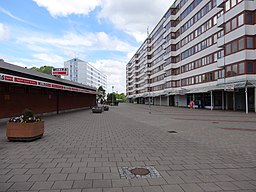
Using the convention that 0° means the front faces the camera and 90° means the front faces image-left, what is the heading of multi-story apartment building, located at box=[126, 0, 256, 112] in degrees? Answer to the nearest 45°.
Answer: approximately 45°

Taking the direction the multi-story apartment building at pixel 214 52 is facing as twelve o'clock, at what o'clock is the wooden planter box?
The wooden planter box is roughly at 11 o'clock from the multi-story apartment building.

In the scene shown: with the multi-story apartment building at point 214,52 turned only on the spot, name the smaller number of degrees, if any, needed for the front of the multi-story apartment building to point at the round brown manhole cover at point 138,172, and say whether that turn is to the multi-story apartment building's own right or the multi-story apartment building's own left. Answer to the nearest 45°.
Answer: approximately 45° to the multi-story apartment building's own left

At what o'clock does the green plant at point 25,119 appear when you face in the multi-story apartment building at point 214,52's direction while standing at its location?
The green plant is roughly at 11 o'clock from the multi-story apartment building.

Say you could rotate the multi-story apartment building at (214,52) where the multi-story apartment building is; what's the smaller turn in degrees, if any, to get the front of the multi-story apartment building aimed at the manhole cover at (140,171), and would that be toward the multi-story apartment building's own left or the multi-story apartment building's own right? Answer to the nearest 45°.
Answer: approximately 45° to the multi-story apartment building's own left
